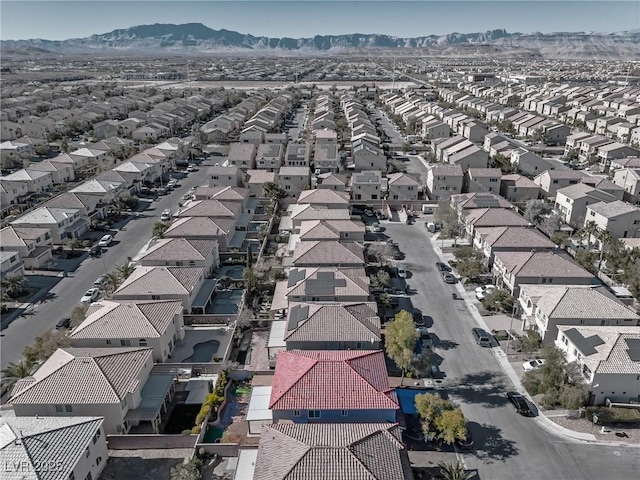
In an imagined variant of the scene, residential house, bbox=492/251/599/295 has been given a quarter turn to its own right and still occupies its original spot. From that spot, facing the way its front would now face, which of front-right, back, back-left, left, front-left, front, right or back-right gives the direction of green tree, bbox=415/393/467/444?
back-left

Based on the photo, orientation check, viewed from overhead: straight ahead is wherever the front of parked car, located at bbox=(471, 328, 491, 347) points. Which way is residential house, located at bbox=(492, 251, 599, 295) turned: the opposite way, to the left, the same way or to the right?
to the left

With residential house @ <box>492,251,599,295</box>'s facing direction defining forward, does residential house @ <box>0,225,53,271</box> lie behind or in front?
in front

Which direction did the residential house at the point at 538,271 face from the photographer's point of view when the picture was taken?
facing the viewer and to the left of the viewer

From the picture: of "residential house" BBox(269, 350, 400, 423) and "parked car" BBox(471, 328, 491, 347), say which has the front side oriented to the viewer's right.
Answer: the residential house

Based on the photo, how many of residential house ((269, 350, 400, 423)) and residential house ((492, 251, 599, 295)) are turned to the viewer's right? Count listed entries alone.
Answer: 1

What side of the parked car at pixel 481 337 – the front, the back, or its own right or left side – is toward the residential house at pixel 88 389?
left

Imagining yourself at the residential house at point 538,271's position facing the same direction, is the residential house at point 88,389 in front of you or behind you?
in front

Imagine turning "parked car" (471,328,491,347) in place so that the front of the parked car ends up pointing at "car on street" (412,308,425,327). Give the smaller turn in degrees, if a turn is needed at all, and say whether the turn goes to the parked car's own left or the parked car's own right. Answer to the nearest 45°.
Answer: approximately 45° to the parked car's own left

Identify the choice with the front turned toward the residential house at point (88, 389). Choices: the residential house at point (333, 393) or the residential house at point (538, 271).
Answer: the residential house at point (538, 271)

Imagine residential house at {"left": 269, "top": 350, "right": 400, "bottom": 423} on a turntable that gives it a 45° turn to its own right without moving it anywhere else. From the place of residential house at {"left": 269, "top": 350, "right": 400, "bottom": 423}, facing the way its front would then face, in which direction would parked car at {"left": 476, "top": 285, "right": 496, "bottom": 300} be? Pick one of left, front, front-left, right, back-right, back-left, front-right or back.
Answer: left

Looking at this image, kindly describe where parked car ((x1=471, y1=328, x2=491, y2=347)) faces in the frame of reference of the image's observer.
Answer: facing away from the viewer and to the left of the viewer

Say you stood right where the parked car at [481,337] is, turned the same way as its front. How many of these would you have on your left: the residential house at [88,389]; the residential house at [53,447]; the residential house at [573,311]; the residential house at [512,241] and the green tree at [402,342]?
3

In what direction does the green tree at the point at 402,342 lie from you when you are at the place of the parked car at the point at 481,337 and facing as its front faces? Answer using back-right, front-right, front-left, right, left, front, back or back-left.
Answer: left

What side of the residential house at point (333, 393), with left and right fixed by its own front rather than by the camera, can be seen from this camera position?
right

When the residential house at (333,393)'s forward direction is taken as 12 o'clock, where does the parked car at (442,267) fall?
The parked car is roughly at 10 o'clock from the residential house.

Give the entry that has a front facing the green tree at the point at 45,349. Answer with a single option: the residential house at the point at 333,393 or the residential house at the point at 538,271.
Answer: the residential house at the point at 538,271
